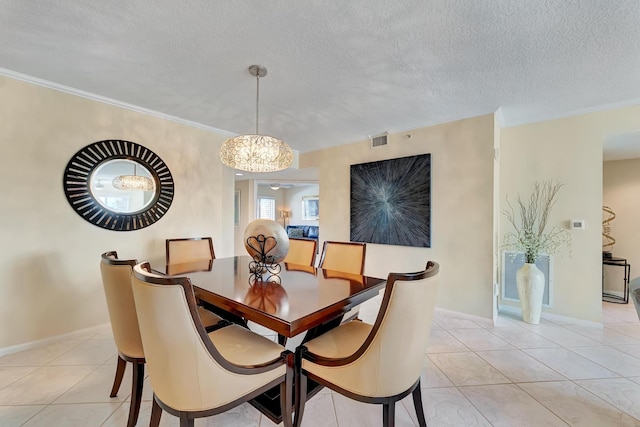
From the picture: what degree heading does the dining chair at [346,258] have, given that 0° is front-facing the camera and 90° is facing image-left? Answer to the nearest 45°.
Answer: approximately 45°

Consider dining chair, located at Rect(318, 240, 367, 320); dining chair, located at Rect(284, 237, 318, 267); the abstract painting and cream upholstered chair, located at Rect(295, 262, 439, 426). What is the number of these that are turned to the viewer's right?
0

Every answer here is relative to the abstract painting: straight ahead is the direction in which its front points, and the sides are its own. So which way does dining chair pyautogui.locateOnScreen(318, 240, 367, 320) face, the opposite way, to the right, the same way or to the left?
the same way

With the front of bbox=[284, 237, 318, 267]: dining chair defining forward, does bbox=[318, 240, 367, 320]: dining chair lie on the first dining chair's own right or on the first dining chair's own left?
on the first dining chair's own left

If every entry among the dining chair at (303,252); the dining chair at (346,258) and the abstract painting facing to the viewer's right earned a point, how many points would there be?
0

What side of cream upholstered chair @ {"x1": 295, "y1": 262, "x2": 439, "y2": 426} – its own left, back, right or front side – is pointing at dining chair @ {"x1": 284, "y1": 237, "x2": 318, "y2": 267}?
front

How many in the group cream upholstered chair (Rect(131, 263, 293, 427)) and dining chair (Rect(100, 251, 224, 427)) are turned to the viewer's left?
0

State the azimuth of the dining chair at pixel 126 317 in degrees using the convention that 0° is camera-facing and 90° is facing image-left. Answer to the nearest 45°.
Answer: approximately 225°

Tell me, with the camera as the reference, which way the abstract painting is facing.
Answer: facing the viewer and to the left of the viewer

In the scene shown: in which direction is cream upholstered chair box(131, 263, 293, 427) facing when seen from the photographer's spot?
facing away from the viewer and to the right of the viewer

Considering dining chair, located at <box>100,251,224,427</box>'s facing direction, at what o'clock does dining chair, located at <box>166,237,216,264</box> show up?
dining chair, located at <box>166,237,216,264</box> is roughly at 11 o'clock from dining chair, located at <box>100,251,224,427</box>.

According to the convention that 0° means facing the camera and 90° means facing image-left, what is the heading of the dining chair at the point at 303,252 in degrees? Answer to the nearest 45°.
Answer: approximately 45°

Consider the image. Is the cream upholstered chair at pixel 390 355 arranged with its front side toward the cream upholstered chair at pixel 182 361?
no

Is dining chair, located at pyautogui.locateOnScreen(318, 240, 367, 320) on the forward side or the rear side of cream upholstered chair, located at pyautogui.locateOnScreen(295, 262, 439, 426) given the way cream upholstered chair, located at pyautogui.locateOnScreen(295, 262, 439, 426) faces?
on the forward side

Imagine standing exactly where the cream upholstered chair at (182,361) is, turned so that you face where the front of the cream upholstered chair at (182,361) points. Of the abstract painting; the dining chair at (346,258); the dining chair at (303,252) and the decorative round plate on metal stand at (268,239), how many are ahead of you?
4

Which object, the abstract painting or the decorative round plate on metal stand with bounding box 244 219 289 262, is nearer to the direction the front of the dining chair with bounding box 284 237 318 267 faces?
the decorative round plate on metal stand

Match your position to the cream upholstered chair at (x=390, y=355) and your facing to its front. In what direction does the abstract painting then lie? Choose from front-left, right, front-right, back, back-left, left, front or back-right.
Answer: front-right

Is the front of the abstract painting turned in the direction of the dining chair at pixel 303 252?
yes

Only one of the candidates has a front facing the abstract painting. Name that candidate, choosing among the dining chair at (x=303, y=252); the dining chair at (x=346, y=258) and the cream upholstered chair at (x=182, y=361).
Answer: the cream upholstered chair

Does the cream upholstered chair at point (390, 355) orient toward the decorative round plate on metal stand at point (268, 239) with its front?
yes

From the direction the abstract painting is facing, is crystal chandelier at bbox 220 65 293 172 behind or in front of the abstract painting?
in front
